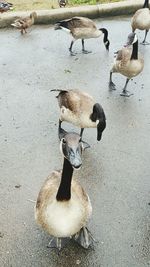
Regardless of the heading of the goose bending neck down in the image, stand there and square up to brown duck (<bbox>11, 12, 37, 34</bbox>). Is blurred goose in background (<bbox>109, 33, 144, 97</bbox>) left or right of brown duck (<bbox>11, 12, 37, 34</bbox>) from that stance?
right

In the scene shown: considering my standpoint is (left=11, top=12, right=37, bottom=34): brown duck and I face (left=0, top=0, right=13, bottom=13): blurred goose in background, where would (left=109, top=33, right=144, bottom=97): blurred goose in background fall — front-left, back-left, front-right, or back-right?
back-right

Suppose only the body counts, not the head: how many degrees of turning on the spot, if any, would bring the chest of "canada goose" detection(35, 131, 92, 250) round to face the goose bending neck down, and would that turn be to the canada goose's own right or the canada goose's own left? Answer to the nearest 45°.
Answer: approximately 180°

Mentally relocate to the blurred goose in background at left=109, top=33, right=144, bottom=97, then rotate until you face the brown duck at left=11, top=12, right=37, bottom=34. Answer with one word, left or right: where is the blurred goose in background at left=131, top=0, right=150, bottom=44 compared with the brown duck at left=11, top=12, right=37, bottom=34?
right

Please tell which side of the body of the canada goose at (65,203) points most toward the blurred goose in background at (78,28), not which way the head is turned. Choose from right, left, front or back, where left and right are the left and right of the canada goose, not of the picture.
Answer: back

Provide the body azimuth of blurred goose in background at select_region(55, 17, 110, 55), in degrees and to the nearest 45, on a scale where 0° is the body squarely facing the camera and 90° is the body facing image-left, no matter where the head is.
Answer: approximately 270°

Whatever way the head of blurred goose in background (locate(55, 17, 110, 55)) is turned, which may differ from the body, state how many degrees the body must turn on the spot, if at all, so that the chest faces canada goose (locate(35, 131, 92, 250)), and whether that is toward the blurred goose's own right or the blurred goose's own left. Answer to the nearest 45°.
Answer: approximately 90° to the blurred goose's own right
